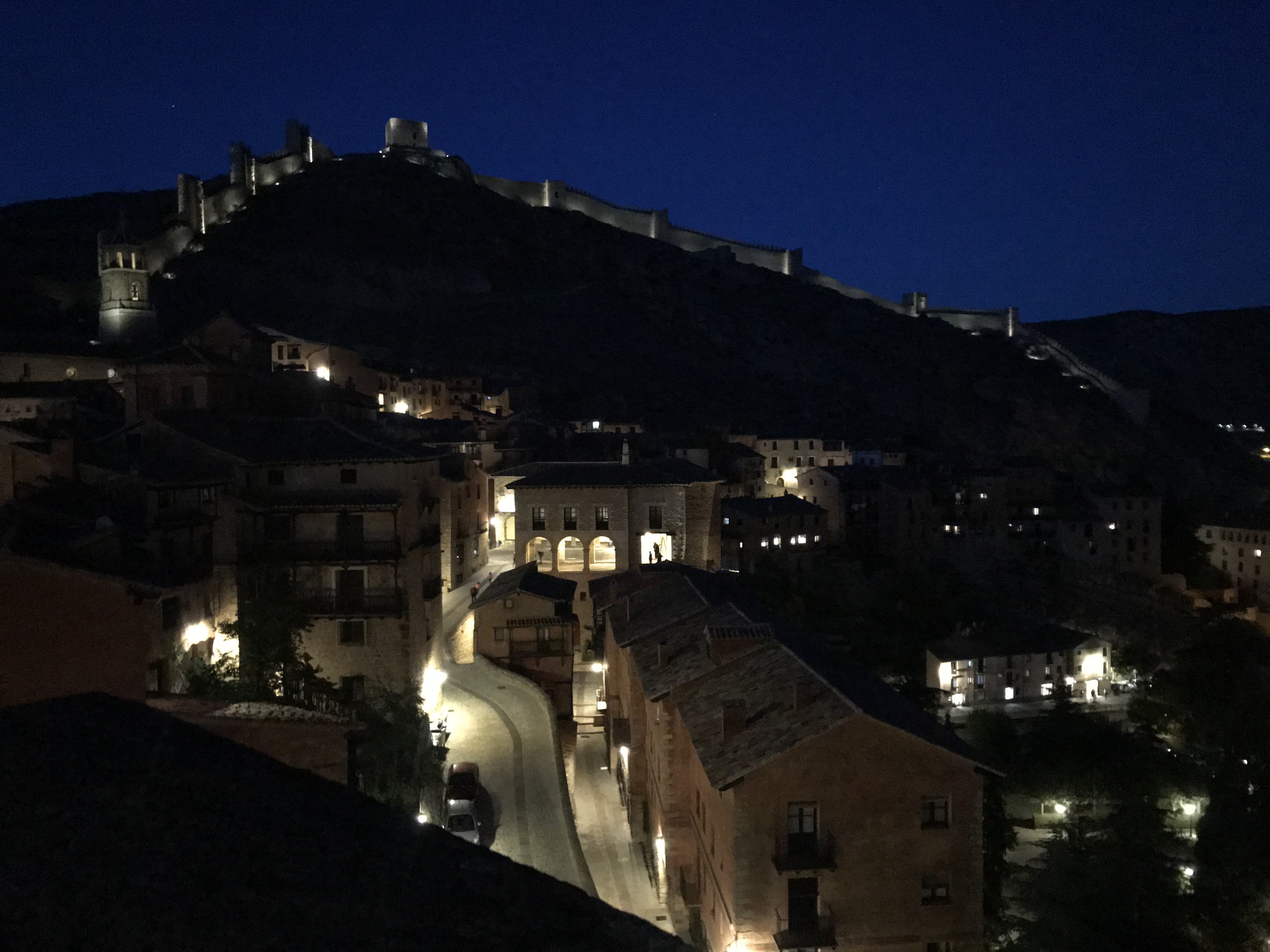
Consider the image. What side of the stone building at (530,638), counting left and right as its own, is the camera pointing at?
front

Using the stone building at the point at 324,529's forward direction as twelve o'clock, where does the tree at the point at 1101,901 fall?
The tree is roughly at 10 o'clock from the stone building.

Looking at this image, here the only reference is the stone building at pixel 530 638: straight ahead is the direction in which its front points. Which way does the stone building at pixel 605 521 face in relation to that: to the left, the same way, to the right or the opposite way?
the same way

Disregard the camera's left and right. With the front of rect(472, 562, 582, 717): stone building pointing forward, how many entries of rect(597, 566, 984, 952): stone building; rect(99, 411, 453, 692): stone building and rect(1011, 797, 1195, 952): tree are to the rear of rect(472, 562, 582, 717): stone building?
0

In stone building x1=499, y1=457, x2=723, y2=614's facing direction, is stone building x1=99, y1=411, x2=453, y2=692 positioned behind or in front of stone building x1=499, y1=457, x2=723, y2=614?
in front

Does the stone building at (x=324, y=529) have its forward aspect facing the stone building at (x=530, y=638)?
no

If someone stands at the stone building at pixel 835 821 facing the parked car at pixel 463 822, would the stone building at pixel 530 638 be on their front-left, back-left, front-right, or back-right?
front-right

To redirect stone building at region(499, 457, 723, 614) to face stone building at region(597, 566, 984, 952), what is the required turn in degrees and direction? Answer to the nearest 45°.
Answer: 0° — it already faces it

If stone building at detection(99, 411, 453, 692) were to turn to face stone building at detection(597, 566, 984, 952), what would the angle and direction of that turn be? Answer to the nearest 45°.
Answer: approximately 45° to its left

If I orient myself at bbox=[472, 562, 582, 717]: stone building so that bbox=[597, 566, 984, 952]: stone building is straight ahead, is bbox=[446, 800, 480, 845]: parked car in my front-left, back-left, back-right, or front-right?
front-right

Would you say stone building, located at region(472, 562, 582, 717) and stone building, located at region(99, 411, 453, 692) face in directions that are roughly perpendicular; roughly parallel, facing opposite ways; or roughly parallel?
roughly parallel

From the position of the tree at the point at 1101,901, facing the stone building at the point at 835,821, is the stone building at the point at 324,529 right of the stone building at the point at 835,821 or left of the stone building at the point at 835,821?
right
